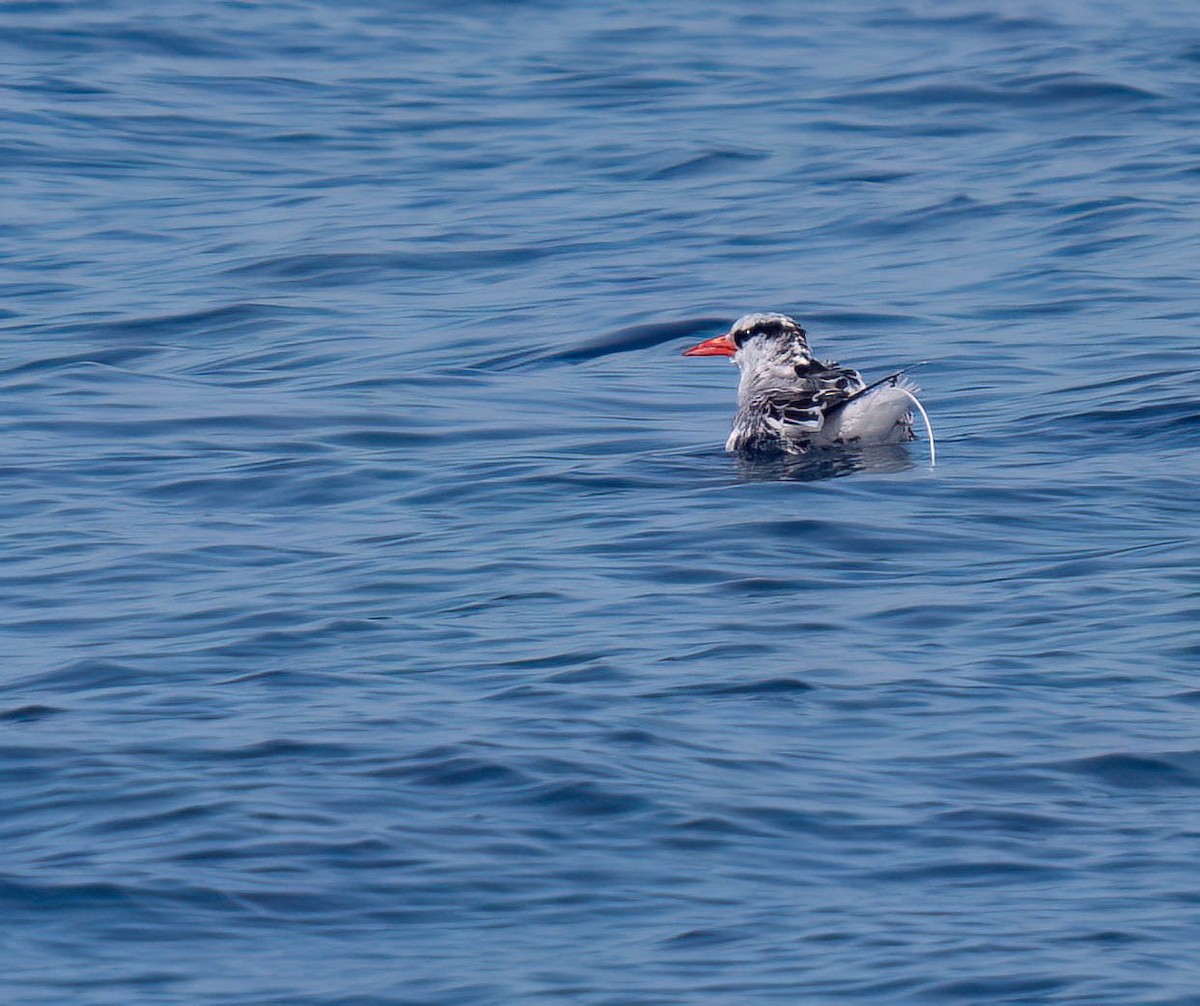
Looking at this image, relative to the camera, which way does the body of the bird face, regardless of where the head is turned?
to the viewer's left
